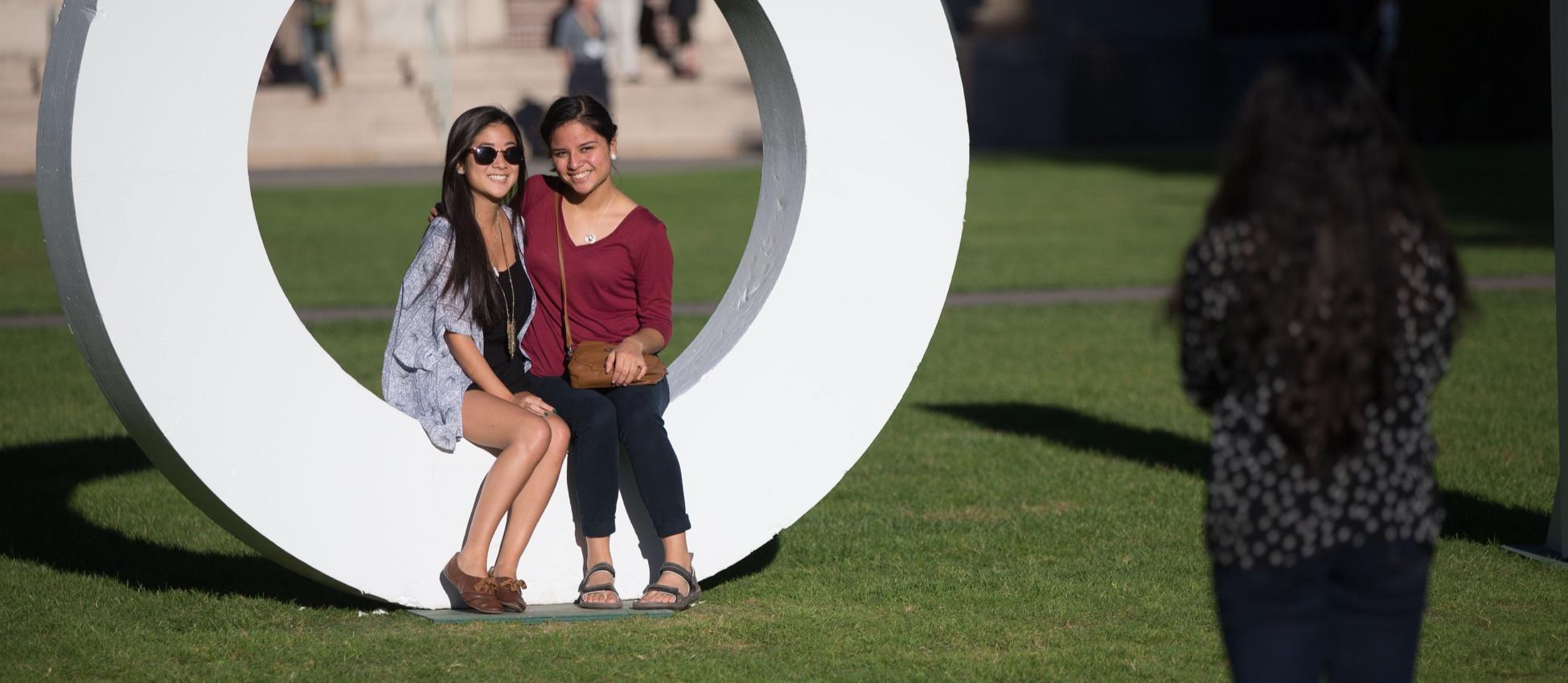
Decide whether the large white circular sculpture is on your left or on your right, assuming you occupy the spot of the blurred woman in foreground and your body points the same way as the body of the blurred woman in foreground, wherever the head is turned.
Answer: on your left

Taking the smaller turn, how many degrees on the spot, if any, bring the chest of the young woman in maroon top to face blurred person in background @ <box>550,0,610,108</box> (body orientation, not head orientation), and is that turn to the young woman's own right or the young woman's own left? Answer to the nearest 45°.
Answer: approximately 180°

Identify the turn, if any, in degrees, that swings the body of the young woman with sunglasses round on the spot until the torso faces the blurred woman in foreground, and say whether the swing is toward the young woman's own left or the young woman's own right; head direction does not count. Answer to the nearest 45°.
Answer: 0° — they already face them

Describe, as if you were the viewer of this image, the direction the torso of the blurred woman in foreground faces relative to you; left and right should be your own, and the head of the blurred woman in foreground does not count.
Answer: facing away from the viewer

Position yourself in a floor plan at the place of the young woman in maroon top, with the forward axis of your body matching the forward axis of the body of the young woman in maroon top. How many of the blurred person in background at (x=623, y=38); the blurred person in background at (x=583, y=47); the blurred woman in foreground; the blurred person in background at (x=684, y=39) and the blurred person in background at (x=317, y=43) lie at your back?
4

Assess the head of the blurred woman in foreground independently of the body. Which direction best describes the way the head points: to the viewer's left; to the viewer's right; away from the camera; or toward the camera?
away from the camera

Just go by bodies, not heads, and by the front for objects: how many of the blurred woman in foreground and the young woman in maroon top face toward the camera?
1

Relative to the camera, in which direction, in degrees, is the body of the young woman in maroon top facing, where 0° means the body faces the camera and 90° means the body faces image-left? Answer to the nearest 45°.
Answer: approximately 0°

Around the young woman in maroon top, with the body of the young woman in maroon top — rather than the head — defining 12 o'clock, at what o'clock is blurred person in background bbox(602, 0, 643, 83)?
The blurred person in background is roughly at 6 o'clock from the young woman in maroon top.
